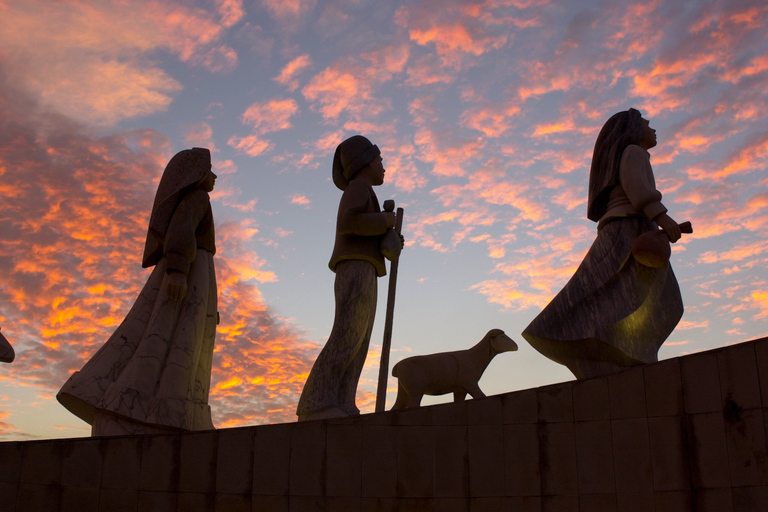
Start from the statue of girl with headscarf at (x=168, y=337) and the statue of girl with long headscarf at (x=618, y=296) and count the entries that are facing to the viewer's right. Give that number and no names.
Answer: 2

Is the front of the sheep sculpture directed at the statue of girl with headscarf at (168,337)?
no

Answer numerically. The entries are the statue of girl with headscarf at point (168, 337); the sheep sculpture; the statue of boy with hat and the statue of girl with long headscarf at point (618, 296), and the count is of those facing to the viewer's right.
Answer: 4

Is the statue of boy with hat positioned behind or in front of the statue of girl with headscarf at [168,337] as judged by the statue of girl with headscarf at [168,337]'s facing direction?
in front

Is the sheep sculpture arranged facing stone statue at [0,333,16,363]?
no

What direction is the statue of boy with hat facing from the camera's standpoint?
to the viewer's right

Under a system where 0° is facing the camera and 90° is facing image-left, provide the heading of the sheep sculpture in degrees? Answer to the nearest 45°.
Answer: approximately 270°

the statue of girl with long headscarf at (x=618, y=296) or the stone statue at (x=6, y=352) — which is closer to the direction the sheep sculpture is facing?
the statue of girl with long headscarf

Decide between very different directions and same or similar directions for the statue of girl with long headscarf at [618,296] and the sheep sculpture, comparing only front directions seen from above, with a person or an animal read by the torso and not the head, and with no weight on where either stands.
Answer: same or similar directions

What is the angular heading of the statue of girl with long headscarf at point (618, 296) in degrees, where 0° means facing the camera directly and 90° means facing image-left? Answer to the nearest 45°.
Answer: approximately 270°

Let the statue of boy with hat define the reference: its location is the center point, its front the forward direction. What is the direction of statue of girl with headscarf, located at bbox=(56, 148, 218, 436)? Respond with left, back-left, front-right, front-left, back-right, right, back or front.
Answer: back

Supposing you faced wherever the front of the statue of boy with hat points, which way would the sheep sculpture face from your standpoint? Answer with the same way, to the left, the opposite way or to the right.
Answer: the same way

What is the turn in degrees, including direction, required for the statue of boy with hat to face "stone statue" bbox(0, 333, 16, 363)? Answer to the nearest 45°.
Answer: approximately 180°

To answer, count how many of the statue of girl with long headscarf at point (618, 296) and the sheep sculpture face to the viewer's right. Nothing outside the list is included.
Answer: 2

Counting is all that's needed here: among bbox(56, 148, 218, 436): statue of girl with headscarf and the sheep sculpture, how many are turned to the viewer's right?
2

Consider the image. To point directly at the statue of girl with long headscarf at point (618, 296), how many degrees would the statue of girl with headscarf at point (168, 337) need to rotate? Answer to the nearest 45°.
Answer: approximately 45° to its right
